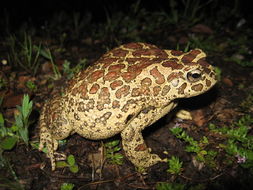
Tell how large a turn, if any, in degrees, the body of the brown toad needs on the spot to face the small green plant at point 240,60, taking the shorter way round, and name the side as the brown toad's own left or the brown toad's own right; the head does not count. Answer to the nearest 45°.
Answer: approximately 45° to the brown toad's own left

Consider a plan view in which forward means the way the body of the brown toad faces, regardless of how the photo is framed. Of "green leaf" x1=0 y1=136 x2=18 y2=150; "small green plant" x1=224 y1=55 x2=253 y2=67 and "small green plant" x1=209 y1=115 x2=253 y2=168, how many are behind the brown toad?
1

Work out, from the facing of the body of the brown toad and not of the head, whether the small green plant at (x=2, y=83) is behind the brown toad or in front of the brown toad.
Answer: behind

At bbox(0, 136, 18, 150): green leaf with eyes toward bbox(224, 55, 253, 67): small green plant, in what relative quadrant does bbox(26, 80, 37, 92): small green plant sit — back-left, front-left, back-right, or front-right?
front-left

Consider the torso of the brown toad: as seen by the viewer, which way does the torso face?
to the viewer's right

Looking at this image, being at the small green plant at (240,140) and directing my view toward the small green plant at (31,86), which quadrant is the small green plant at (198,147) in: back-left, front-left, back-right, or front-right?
front-left

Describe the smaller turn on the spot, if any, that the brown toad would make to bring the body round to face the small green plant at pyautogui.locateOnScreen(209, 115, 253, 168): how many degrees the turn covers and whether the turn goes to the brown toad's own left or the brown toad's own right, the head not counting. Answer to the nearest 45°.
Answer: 0° — it already faces it

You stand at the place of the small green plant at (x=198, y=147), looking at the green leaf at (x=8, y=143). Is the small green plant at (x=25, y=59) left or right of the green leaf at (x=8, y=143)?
right

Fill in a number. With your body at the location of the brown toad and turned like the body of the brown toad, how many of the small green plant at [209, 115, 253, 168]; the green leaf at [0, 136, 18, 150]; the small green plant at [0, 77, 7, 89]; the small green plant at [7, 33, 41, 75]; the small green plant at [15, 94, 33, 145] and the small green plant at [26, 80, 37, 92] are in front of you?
1

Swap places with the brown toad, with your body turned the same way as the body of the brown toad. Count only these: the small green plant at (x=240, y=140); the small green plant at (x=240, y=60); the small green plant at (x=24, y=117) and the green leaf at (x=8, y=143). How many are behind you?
2

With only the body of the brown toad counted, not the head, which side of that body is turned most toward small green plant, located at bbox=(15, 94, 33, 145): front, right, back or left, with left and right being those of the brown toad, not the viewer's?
back
